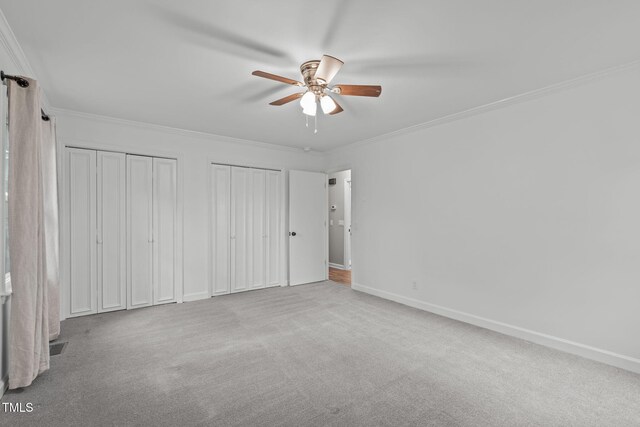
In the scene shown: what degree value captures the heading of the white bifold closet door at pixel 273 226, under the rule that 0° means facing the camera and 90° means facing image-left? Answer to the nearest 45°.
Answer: approximately 315°

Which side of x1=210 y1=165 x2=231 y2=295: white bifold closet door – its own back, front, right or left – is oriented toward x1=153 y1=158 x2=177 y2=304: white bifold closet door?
right

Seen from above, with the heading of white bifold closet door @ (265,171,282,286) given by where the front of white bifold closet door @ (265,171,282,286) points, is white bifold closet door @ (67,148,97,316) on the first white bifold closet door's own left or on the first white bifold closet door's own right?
on the first white bifold closet door's own right

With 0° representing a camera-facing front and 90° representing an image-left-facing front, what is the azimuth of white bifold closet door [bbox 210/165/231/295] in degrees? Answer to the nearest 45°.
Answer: approximately 0°

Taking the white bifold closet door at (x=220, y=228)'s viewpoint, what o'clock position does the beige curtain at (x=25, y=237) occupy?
The beige curtain is roughly at 1 o'clock from the white bifold closet door.

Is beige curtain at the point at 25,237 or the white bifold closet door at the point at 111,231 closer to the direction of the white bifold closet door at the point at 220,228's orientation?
the beige curtain

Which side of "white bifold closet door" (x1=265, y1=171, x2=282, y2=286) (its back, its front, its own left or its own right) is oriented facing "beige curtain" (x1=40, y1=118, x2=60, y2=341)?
right

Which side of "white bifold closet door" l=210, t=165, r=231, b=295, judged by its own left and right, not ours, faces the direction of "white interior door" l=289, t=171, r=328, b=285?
left

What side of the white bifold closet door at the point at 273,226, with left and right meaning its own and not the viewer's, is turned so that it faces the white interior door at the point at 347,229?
left

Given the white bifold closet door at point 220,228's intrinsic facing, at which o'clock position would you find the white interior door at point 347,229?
The white interior door is roughly at 8 o'clock from the white bifold closet door.

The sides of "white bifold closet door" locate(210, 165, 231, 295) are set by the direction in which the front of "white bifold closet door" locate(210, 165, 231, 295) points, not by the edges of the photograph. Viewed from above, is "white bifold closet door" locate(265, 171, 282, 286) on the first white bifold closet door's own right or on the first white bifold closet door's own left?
on the first white bifold closet door's own left

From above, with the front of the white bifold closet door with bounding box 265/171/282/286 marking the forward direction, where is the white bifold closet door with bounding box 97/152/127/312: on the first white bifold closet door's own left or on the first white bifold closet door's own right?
on the first white bifold closet door's own right
